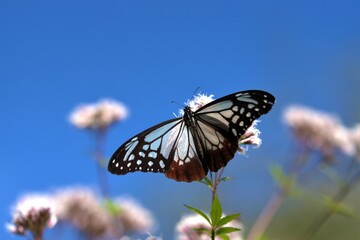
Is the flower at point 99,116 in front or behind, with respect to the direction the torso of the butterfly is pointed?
in front

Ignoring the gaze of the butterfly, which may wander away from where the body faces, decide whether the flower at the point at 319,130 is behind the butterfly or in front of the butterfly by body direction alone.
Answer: in front

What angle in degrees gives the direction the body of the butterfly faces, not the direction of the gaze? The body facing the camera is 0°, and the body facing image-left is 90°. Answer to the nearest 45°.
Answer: approximately 180°
